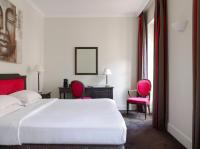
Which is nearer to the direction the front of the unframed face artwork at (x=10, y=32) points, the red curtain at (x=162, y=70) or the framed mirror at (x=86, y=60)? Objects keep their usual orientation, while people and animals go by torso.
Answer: the red curtain

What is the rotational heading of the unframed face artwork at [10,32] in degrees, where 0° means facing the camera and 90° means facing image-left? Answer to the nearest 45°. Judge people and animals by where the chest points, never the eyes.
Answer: approximately 315°

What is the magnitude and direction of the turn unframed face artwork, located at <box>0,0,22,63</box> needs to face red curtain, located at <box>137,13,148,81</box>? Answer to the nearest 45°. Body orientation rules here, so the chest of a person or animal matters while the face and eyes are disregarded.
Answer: approximately 45° to its left

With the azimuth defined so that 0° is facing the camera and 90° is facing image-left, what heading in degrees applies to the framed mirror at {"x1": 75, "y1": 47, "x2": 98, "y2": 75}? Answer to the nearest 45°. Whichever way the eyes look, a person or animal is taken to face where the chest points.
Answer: approximately 0°

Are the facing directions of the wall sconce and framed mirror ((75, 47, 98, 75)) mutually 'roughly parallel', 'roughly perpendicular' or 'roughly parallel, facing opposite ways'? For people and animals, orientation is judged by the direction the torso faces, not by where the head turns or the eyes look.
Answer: roughly perpendicular

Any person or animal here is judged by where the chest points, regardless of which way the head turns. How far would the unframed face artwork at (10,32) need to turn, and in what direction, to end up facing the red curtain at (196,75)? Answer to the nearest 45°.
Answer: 0° — it already faces it

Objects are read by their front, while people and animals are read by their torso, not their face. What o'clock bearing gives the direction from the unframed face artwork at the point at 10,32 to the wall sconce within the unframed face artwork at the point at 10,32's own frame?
The wall sconce is roughly at 12 o'clock from the unframed face artwork.

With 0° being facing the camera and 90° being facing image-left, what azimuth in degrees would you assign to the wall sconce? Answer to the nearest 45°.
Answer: approximately 45°

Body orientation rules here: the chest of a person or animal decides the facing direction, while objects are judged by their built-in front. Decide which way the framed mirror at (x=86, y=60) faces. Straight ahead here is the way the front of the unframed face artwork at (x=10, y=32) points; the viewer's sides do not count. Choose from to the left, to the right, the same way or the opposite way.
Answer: to the right
